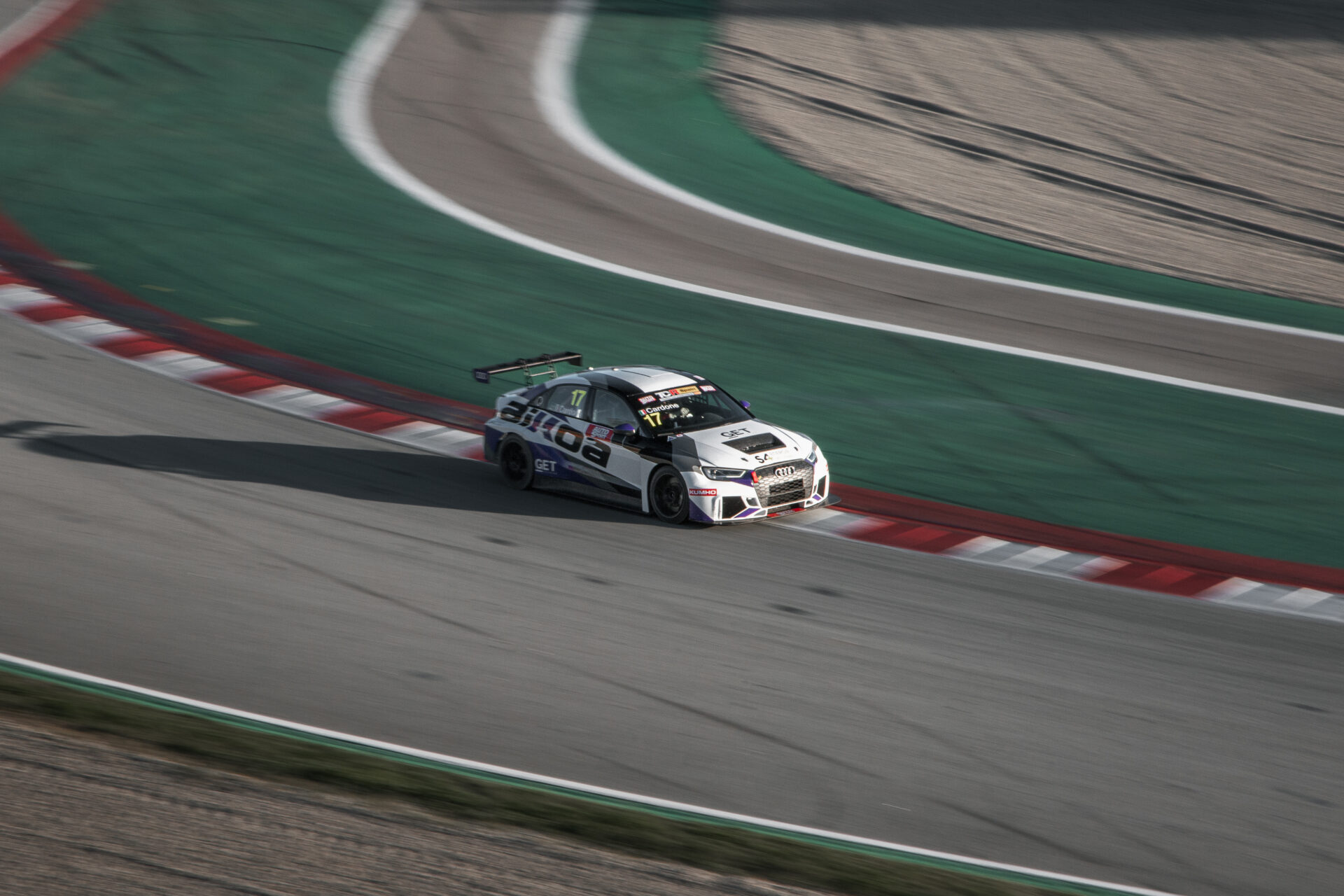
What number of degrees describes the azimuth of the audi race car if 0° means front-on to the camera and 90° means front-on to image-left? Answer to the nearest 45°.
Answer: approximately 315°
